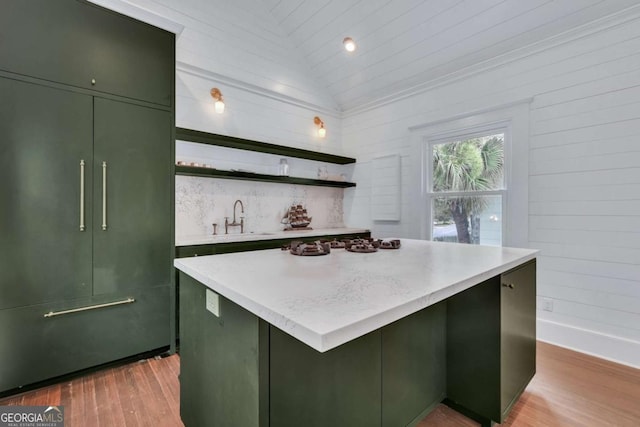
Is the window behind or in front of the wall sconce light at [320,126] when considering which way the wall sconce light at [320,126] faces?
in front

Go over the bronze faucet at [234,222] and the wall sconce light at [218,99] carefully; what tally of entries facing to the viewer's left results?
0

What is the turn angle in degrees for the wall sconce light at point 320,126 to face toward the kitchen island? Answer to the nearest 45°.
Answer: approximately 45° to its right

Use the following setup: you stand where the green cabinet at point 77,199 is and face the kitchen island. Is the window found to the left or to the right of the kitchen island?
left

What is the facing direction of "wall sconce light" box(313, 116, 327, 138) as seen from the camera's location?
facing the viewer and to the right of the viewer

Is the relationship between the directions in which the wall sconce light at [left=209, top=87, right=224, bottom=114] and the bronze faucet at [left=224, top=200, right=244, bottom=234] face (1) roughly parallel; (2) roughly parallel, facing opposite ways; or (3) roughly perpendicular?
roughly parallel

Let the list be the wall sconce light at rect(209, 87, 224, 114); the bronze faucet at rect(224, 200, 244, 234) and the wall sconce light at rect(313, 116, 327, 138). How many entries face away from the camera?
0

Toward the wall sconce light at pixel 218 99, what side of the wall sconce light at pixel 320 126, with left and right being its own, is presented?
right
